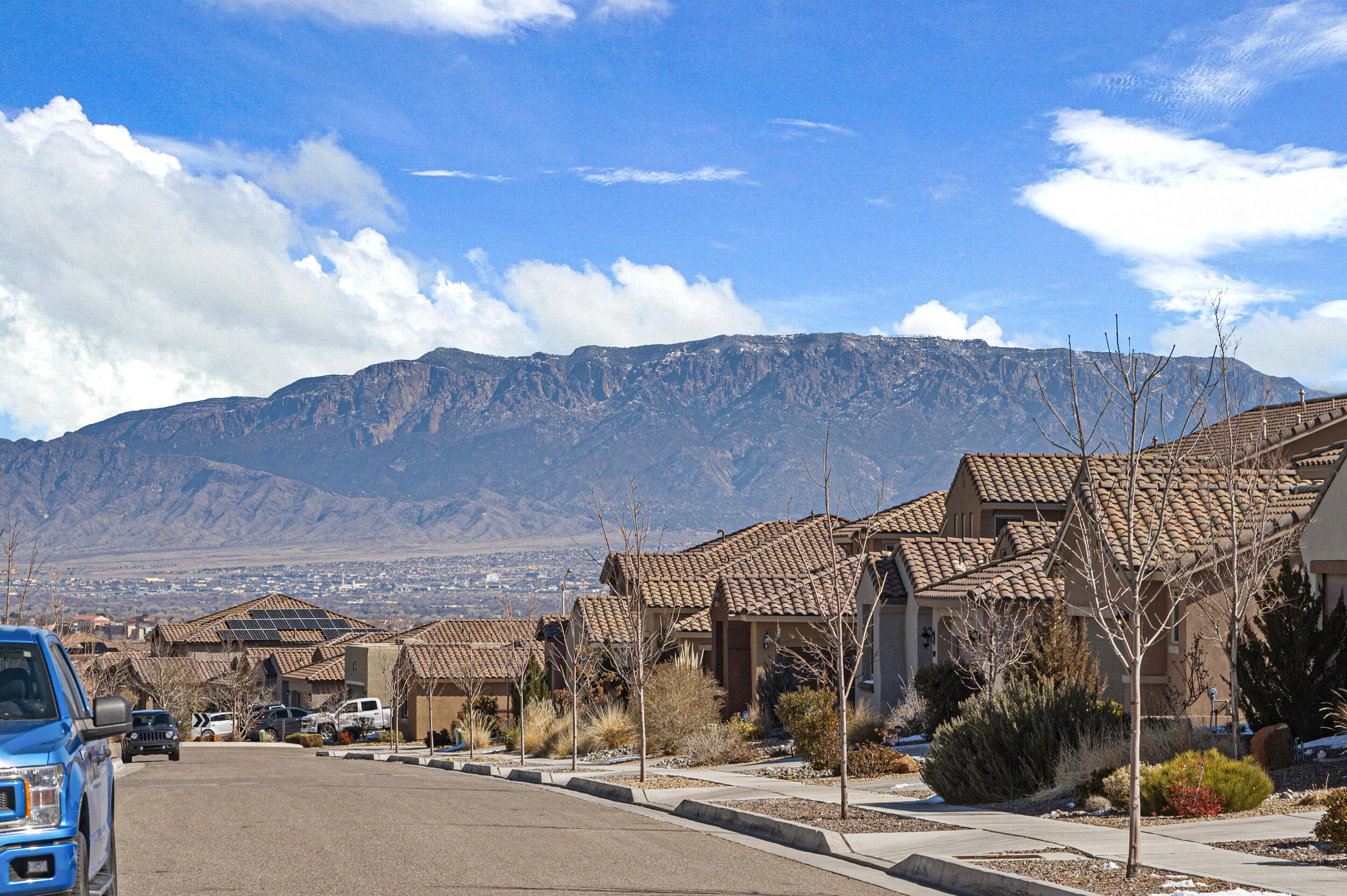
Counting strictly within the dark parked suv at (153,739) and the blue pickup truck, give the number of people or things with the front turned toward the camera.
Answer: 2

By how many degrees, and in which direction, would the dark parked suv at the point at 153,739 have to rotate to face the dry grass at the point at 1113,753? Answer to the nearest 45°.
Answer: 0° — it already faces it

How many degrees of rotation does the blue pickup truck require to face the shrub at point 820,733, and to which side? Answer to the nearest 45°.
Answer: approximately 135° to its left

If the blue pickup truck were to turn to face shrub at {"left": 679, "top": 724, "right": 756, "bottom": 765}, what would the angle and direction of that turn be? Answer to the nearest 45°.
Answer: approximately 135° to its left

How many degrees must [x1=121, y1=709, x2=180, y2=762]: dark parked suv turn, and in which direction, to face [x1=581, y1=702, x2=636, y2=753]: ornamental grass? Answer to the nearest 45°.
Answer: approximately 45° to its left

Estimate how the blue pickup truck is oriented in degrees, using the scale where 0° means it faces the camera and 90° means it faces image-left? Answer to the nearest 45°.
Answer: approximately 0°

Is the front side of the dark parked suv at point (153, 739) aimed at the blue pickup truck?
yes

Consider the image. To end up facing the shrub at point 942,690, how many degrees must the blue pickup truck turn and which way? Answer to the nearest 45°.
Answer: approximately 135° to its left

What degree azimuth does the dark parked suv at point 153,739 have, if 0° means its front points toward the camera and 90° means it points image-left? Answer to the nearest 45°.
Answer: approximately 0°

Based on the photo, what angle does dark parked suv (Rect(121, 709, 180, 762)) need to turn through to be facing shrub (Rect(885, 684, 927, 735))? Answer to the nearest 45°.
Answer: approximately 45° to its left

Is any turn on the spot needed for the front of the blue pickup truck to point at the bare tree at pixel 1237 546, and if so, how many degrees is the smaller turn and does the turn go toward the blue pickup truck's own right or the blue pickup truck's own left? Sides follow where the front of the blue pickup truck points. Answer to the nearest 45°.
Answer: approximately 135° to the blue pickup truck's own left

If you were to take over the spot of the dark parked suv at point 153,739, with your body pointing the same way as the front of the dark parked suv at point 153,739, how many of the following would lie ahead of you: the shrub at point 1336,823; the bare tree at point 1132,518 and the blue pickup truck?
3
